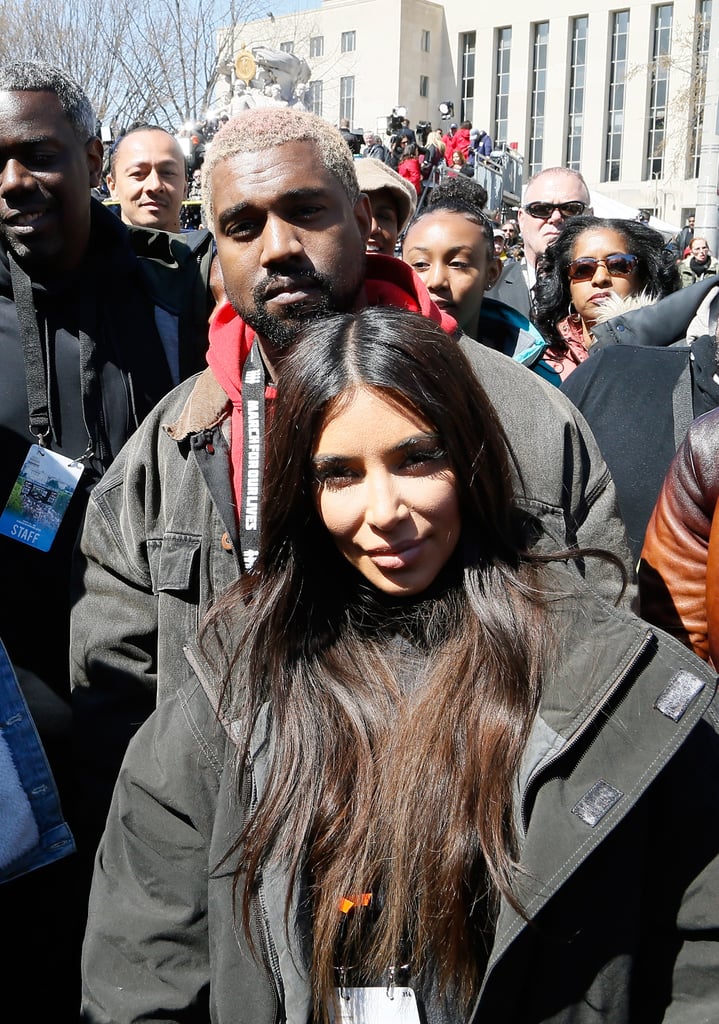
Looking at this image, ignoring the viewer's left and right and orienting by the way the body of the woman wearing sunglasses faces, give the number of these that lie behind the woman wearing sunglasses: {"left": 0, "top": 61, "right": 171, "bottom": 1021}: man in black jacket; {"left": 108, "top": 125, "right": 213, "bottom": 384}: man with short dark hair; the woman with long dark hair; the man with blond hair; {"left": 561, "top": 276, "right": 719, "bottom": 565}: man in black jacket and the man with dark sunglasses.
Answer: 1

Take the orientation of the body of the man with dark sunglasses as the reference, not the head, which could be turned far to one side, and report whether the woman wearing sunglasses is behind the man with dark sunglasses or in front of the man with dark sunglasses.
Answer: in front

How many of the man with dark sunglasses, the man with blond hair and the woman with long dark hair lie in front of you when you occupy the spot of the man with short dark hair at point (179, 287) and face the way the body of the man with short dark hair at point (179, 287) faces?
2

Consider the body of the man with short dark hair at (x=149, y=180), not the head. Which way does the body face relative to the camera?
toward the camera

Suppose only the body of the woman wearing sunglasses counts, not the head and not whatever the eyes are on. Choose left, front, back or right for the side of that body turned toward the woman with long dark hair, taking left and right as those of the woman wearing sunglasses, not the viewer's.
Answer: front

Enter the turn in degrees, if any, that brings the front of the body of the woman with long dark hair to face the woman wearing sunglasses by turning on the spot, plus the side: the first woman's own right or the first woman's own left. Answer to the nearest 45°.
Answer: approximately 180°

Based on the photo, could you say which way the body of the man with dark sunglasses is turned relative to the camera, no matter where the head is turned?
toward the camera

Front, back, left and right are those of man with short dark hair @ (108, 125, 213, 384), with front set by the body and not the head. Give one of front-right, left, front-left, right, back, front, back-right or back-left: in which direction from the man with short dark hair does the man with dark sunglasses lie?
back-left

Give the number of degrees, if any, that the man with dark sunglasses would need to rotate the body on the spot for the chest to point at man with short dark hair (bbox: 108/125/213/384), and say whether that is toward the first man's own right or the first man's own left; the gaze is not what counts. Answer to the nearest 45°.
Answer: approximately 45° to the first man's own right
